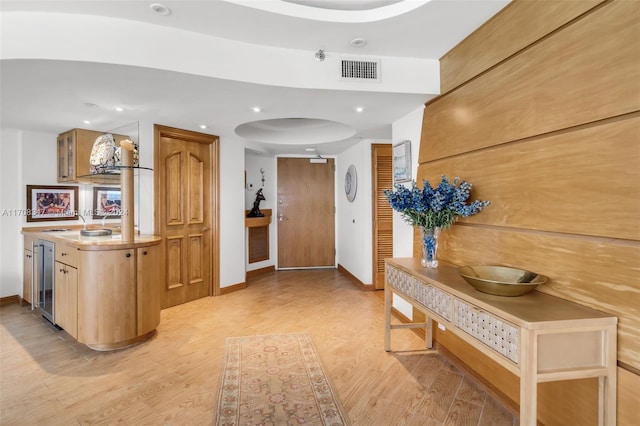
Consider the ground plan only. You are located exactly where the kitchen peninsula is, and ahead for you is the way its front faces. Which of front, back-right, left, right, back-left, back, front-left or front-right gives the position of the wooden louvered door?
back-left

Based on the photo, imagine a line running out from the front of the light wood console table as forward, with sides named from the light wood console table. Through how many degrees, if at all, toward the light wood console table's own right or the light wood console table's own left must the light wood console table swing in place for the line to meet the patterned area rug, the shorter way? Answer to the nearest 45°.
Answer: approximately 45° to the light wood console table's own right

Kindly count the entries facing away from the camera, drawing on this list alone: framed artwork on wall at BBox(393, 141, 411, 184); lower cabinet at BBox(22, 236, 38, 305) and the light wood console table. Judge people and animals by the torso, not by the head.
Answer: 0

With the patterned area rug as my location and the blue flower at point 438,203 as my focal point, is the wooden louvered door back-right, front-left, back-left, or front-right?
front-left

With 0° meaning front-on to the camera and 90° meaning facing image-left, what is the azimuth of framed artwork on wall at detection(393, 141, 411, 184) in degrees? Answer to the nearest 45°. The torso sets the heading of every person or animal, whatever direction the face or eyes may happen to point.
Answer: approximately 45°

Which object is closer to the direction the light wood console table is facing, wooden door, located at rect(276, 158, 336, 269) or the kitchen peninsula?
the kitchen peninsula

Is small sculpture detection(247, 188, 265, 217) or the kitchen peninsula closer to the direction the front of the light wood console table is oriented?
the kitchen peninsula

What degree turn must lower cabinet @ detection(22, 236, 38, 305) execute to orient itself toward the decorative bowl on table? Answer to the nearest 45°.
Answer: approximately 45° to its left

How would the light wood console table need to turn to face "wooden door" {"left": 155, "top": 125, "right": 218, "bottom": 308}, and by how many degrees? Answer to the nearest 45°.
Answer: approximately 45° to its right

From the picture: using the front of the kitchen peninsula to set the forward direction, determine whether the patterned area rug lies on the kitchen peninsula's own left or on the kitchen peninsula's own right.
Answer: on the kitchen peninsula's own left

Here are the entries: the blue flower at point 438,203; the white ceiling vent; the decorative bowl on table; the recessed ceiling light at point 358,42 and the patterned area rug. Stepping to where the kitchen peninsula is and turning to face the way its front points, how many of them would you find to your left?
5

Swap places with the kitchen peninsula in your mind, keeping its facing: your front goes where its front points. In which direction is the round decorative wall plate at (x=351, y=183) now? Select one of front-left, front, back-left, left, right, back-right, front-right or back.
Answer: back-left

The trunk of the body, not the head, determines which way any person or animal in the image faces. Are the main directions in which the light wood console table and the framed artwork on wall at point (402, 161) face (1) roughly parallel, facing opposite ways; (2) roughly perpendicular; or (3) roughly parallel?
roughly parallel

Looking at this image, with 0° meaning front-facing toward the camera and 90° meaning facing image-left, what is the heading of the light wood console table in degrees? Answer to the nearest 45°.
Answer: approximately 45°

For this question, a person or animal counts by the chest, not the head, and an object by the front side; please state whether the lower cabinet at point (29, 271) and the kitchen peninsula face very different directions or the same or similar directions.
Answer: same or similar directions
